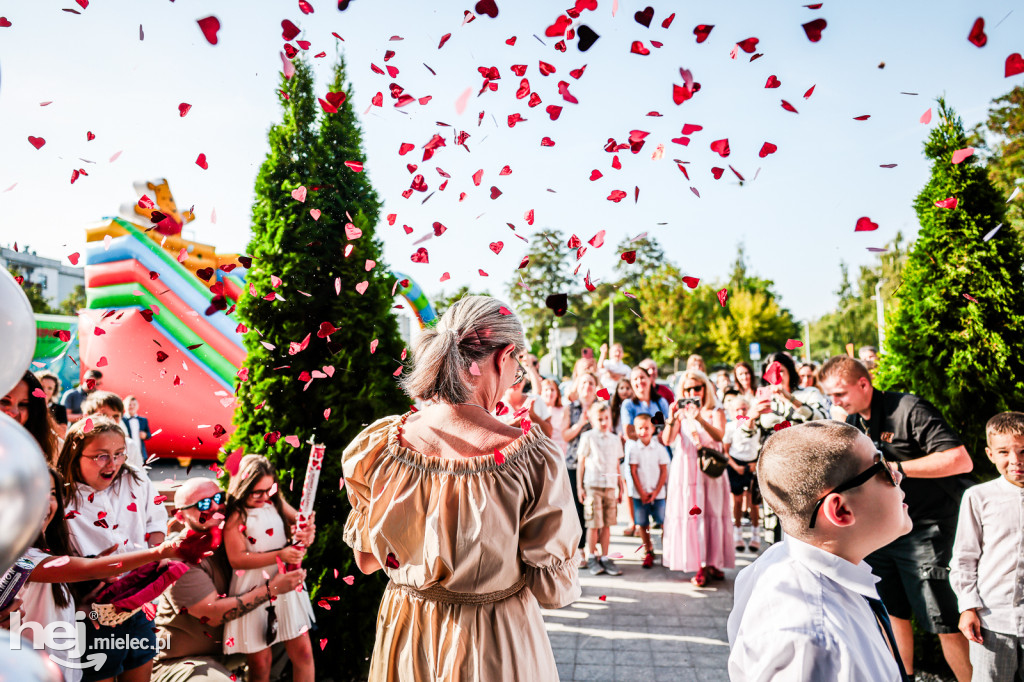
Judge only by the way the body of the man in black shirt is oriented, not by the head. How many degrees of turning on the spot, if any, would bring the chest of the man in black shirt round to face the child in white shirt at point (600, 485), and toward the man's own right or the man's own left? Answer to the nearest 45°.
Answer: approximately 90° to the man's own right

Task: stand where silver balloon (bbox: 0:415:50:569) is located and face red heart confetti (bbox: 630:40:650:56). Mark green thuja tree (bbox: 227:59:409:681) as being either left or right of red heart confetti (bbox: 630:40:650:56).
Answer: left

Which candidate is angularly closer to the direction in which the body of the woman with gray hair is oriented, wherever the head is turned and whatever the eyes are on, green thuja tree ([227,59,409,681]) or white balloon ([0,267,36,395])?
the green thuja tree

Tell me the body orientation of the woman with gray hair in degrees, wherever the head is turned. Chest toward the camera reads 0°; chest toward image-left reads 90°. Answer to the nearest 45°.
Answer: approximately 180°

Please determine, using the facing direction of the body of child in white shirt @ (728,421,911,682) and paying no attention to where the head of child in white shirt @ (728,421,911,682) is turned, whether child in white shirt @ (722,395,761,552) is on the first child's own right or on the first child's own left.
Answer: on the first child's own left

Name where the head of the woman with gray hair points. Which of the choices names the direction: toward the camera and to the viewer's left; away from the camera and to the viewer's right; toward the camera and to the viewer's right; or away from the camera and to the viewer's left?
away from the camera and to the viewer's right
